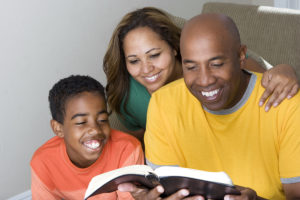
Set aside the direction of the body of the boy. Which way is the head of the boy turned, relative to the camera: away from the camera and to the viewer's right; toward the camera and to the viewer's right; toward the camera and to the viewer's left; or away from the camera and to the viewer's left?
toward the camera and to the viewer's right

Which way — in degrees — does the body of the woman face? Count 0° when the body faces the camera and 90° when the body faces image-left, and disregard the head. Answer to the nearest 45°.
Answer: approximately 0°

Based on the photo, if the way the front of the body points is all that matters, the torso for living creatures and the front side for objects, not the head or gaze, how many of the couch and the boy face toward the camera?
2

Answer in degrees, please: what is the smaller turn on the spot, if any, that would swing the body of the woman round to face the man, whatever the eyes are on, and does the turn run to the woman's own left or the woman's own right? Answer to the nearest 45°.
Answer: approximately 45° to the woman's own left
